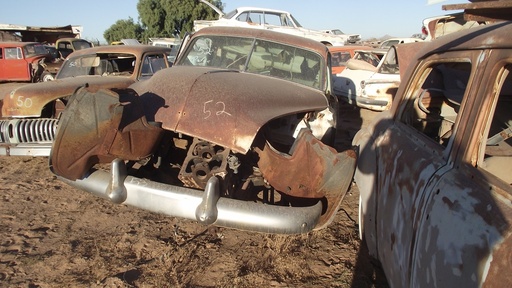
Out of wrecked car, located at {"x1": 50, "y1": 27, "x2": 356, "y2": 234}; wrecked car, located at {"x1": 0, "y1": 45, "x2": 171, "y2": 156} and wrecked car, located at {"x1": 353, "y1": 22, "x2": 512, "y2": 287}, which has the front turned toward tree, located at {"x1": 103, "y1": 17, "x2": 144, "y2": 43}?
wrecked car, located at {"x1": 353, "y1": 22, "x2": 512, "y2": 287}

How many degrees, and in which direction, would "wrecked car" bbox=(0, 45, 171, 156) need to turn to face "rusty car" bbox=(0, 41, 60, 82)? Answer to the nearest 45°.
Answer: approximately 135° to its right

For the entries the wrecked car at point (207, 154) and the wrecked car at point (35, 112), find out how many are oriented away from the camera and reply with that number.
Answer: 0

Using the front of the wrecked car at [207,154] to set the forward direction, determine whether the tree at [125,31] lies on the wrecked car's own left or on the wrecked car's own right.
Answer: on the wrecked car's own right

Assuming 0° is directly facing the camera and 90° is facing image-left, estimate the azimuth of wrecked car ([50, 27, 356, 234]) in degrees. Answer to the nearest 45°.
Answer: approximately 45°

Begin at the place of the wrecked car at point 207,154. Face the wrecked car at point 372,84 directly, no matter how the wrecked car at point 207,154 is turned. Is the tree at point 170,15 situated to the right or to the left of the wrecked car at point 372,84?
left

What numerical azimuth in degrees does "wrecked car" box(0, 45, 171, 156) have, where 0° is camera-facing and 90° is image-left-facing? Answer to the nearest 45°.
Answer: approximately 45°

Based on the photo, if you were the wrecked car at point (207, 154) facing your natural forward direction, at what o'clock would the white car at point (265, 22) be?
The white car is roughly at 5 o'clock from the wrecked car.

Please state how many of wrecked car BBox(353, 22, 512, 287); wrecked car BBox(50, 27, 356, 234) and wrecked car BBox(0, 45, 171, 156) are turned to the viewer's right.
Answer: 0

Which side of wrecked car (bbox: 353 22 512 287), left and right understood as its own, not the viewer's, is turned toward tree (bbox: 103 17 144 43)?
front

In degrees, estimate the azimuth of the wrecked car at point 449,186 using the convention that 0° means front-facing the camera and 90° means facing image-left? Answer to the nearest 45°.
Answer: approximately 135°
